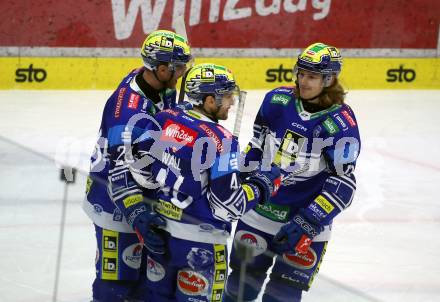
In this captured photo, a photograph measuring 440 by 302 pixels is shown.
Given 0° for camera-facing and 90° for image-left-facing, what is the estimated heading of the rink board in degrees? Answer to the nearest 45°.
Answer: approximately 0°

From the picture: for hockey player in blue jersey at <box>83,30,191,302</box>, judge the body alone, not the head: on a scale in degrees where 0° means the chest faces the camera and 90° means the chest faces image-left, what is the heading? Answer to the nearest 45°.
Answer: approximately 270°

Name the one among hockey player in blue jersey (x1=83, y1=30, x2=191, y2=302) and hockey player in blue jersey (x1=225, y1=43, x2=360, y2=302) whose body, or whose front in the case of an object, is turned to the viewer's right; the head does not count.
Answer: hockey player in blue jersey (x1=83, y1=30, x2=191, y2=302)
